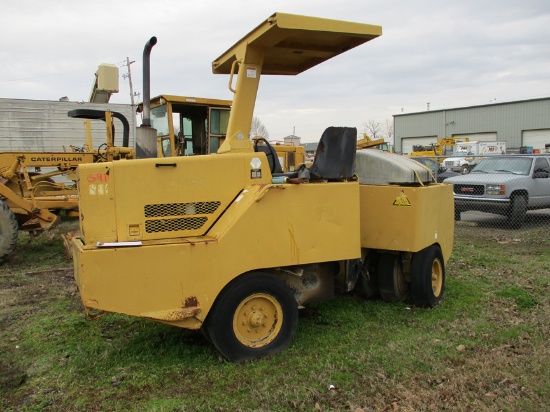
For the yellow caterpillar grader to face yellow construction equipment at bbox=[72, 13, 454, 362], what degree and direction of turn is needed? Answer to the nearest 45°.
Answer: approximately 90° to its left

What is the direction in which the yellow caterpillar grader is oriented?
to the viewer's left

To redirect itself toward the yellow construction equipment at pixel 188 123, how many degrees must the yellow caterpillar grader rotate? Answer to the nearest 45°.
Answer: approximately 135° to its left

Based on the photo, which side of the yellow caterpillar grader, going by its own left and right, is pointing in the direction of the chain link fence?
back

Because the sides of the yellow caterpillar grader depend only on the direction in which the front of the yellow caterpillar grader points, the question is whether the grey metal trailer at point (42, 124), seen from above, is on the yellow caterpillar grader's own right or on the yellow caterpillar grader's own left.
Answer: on the yellow caterpillar grader's own right

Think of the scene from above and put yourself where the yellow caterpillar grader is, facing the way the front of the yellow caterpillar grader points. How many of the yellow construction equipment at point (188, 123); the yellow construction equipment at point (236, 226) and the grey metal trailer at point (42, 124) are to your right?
1
